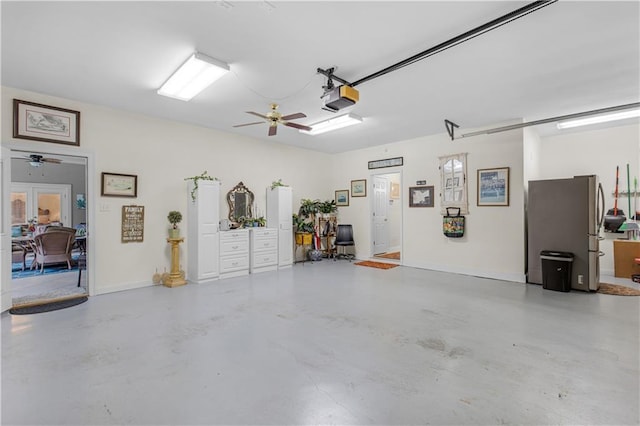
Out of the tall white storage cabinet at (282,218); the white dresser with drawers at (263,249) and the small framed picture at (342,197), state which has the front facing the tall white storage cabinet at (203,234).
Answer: the small framed picture

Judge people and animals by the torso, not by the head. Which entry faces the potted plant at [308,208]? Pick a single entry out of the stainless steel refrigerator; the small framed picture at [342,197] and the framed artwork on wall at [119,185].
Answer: the small framed picture

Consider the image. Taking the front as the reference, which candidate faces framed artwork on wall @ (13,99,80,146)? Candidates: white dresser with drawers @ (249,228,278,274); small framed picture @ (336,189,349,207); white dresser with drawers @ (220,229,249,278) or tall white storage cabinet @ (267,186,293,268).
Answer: the small framed picture

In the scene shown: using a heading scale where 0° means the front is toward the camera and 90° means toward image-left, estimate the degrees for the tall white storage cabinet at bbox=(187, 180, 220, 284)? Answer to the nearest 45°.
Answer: approximately 315°

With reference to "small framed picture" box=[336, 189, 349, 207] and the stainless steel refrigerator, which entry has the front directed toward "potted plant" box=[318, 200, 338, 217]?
the small framed picture

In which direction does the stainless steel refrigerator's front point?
to the viewer's right

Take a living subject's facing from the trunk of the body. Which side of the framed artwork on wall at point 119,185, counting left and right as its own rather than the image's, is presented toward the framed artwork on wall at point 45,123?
right

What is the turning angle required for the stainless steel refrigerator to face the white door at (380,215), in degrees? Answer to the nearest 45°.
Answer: approximately 180°
